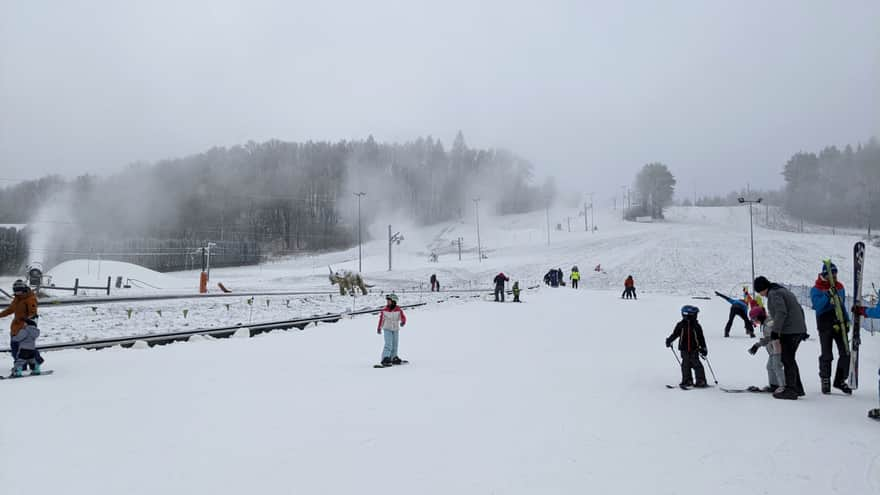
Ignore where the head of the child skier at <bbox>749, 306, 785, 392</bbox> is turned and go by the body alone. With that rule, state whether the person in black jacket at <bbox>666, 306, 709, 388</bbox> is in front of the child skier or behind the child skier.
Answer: in front

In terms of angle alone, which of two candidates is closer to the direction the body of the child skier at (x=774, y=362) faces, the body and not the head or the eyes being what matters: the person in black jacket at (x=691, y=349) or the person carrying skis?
the person in black jacket

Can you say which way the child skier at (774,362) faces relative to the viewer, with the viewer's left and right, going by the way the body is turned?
facing to the left of the viewer

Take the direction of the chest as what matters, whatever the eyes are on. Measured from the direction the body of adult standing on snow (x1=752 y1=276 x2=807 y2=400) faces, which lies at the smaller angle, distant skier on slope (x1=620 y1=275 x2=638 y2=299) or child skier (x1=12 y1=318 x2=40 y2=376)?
the child skier

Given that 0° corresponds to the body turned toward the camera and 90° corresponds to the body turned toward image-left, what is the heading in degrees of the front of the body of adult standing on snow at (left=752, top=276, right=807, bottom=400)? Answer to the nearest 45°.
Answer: approximately 90°
